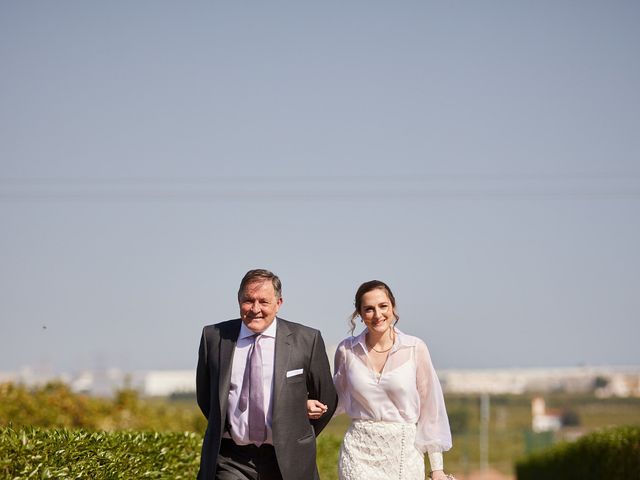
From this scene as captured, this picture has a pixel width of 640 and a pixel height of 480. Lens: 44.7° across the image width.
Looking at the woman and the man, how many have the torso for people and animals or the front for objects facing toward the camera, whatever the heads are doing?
2

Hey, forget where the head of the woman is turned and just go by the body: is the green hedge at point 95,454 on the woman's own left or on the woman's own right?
on the woman's own right

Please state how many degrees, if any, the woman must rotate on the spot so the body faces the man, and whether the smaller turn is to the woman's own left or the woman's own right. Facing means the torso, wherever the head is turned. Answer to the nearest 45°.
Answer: approximately 45° to the woman's own right

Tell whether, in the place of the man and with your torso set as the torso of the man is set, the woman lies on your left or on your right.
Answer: on your left
